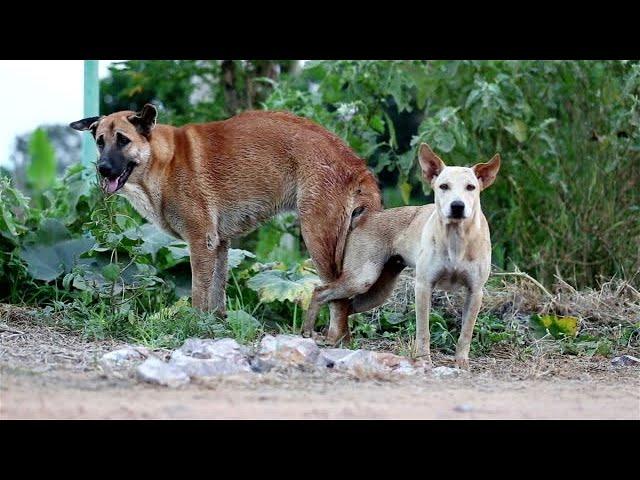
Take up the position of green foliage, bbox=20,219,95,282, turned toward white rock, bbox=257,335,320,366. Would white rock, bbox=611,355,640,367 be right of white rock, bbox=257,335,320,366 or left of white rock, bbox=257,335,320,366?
left

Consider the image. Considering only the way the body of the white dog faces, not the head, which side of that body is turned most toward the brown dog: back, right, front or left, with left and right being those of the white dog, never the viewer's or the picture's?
back

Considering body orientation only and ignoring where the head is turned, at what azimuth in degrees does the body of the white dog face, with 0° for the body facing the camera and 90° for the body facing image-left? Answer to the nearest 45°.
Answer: approximately 315°

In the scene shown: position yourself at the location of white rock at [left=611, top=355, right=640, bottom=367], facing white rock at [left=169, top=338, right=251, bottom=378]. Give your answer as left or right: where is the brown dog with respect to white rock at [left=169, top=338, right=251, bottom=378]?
right

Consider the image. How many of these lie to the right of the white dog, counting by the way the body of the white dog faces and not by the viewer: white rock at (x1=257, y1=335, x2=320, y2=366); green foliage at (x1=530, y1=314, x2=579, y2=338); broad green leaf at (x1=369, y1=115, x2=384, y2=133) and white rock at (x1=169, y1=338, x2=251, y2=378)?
2

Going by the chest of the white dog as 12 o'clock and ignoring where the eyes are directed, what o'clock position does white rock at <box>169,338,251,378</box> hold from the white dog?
The white rock is roughly at 3 o'clock from the white dog.

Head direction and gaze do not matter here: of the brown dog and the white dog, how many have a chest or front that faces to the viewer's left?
1

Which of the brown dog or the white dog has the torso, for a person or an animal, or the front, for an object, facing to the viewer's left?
the brown dog

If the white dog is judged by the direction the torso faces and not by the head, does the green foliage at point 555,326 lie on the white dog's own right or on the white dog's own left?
on the white dog's own left

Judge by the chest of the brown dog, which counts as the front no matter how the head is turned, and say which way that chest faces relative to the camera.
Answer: to the viewer's left
